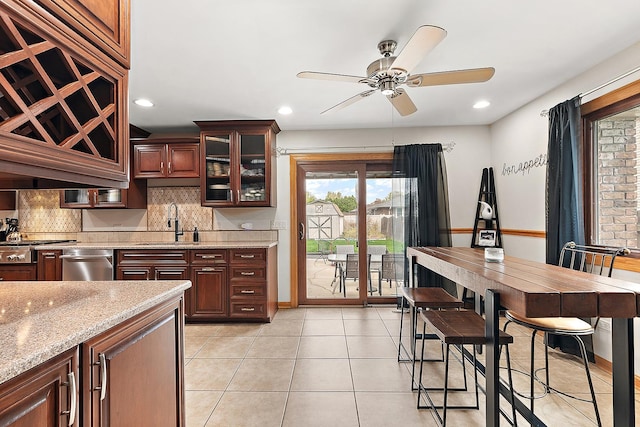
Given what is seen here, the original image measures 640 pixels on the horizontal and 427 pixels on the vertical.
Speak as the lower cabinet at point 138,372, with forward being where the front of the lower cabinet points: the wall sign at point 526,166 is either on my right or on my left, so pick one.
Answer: on my left

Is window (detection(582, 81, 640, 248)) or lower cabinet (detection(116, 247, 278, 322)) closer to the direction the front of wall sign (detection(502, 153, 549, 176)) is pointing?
the lower cabinet

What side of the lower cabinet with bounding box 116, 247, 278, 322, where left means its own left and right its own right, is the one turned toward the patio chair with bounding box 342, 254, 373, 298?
left

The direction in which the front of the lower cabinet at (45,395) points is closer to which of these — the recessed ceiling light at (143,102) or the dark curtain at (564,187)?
the dark curtain

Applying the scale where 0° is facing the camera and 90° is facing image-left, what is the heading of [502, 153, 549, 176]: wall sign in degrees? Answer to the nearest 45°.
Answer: approximately 45°

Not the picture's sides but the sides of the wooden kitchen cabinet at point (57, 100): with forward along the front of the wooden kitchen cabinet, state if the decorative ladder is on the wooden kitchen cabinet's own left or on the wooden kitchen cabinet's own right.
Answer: on the wooden kitchen cabinet's own left

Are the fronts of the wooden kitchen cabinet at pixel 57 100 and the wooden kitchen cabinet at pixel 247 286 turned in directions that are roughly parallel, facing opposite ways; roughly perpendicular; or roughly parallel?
roughly perpendicular

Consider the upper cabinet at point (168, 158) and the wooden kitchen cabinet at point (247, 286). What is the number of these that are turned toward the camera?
2

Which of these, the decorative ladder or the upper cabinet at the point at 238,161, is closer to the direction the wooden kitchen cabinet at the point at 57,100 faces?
the decorative ladder
